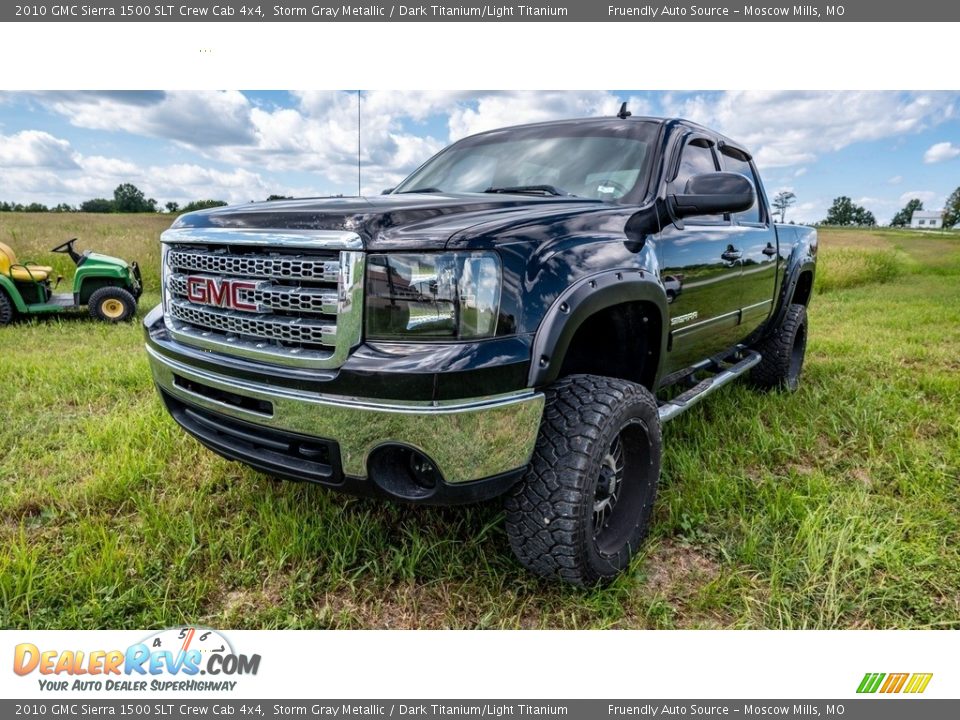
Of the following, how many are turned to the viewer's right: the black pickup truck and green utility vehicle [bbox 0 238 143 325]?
1

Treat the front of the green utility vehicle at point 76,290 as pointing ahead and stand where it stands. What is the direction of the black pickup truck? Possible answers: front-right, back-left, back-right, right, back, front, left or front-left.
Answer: right

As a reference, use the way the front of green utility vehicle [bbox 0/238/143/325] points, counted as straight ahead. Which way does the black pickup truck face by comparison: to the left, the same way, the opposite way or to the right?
the opposite way

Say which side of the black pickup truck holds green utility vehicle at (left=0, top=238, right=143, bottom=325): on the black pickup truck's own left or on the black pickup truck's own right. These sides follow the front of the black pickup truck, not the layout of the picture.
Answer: on the black pickup truck's own right

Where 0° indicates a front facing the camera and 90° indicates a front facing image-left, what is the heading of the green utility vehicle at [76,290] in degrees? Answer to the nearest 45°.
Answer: approximately 270°

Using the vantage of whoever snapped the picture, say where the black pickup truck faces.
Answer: facing the viewer and to the left of the viewer
